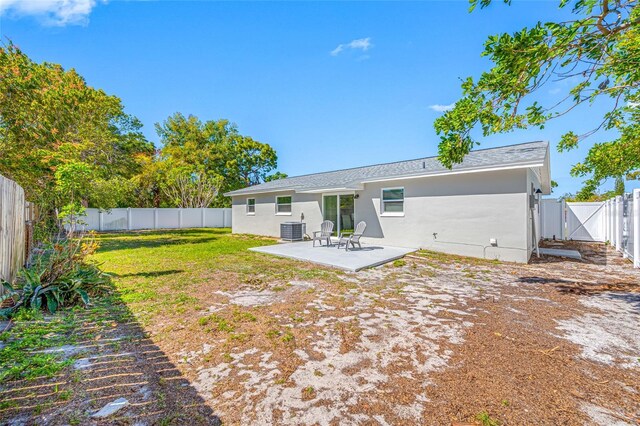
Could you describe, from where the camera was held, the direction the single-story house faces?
facing away from the viewer and to the right of the viewer

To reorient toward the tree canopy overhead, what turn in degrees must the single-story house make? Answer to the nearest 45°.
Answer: approximately 135° to its right

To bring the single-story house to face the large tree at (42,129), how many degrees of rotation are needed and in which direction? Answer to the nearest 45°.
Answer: approximately 135° to its left

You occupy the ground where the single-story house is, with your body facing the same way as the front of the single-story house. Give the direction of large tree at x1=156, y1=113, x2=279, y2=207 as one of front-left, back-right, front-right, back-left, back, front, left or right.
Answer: left

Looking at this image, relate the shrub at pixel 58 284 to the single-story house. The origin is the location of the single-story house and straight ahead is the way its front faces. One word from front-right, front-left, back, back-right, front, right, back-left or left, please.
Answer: back

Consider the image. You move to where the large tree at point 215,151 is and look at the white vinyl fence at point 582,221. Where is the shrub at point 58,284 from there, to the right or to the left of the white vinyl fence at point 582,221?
right

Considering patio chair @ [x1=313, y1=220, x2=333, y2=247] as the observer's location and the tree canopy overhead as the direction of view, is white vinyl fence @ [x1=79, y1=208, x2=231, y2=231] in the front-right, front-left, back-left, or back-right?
back-right
